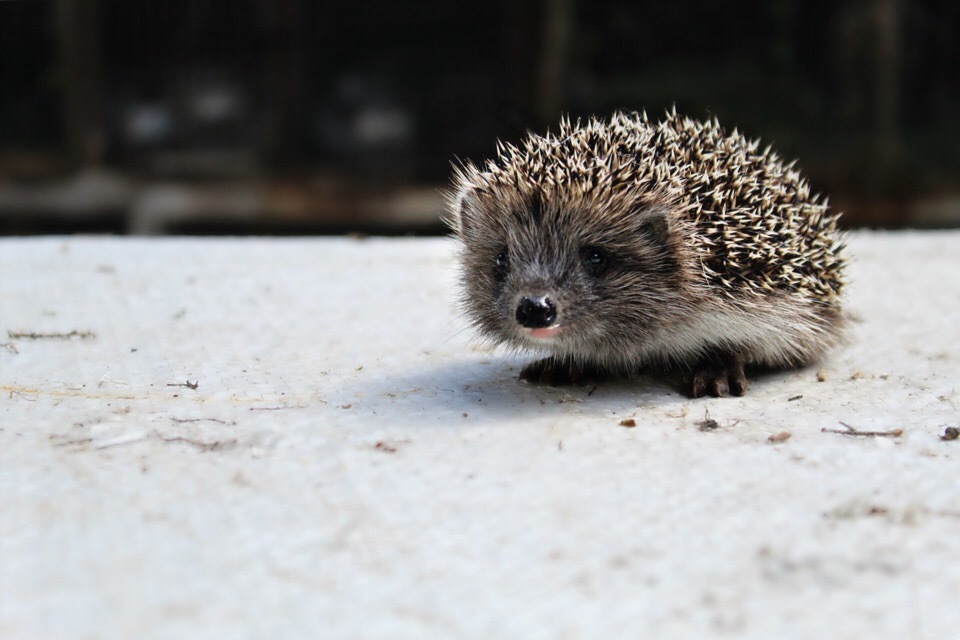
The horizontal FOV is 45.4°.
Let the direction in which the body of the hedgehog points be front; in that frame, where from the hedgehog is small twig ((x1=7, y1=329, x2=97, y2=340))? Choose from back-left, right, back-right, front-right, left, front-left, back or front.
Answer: front-right

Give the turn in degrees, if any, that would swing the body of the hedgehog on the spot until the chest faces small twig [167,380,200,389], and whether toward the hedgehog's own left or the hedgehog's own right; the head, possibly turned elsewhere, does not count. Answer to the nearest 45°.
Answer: approximately 45° to the hedgehog's own right

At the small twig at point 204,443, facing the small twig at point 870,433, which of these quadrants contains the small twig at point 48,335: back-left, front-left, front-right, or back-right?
back-left

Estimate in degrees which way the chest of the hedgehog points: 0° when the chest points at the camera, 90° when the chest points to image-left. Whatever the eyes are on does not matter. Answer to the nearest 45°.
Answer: approximately 45°

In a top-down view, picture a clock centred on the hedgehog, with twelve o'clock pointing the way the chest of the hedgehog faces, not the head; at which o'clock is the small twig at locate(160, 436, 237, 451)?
The small twig is roughly at 12 o'clock from the hedgehog.

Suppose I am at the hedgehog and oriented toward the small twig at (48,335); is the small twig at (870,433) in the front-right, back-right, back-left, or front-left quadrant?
back-left

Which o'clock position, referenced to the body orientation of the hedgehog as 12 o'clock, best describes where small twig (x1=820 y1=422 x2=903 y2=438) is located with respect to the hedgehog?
The small twig is roughly at 9 o'clock from the hedgehog.
